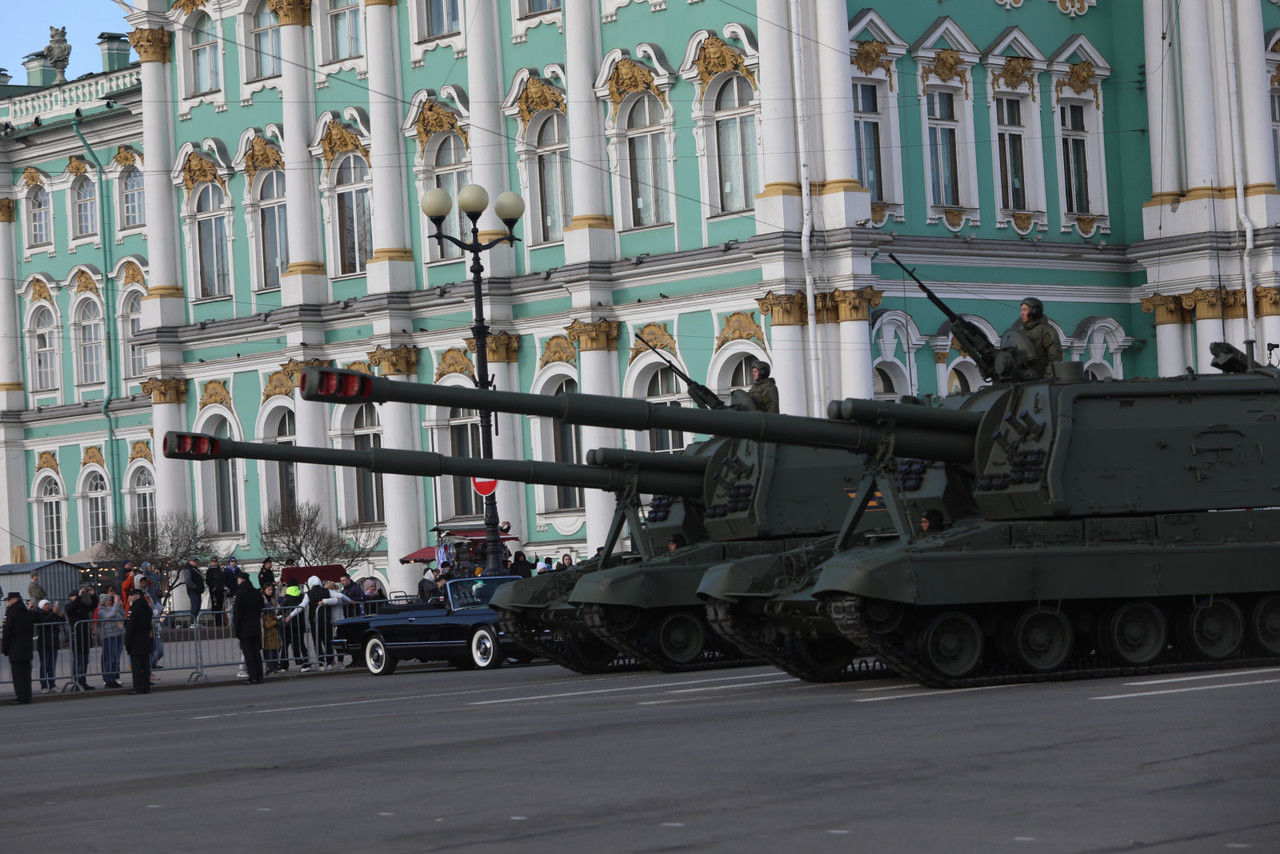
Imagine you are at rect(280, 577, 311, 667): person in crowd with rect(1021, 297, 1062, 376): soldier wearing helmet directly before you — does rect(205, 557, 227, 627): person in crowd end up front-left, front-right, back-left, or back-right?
back-left

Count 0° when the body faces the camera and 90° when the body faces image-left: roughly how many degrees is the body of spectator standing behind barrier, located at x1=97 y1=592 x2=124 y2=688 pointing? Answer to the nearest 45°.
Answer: approximately 315°

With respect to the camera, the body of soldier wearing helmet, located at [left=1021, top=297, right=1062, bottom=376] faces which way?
to the viewer's left

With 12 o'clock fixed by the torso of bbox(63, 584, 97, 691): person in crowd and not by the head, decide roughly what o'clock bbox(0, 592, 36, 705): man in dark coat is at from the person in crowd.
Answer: The man in dark coat is roughly at 2 o'clock from the person in crowd.
